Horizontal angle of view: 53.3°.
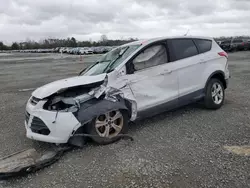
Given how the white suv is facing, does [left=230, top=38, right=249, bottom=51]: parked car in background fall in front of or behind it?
behind

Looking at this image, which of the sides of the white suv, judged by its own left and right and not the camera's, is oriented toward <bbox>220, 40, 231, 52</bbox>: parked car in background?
back

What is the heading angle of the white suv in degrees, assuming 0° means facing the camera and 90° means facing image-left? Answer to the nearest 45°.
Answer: approximately 45°
